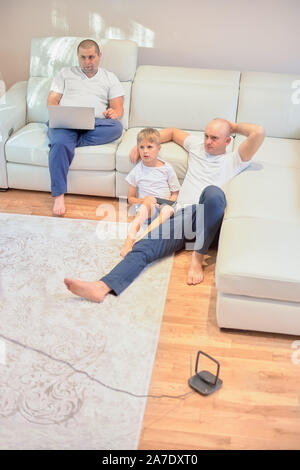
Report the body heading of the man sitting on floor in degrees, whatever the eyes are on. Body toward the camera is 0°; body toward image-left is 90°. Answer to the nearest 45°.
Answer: approximately 45°

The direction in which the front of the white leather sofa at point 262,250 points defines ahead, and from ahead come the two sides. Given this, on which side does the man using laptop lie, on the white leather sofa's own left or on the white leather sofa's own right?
on the white leather sofa's own right

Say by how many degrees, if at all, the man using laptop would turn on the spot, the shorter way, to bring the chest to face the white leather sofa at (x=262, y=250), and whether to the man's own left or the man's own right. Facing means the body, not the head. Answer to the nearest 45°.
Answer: approximately 45° to the man's own left

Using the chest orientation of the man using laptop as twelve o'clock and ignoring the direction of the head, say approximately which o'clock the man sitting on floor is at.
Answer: The man sitting on floor is roughly at 11 o'clock from the man using laptop.

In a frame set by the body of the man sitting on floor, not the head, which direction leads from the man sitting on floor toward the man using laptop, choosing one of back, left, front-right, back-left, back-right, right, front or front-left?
right

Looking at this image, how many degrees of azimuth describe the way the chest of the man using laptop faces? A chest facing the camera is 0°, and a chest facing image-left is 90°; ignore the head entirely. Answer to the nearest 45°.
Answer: approximately 0°

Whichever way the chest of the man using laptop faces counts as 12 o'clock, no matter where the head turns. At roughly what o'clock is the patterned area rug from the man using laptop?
The patterned area rug is roughly at 12 o'clock from the man using laptop.

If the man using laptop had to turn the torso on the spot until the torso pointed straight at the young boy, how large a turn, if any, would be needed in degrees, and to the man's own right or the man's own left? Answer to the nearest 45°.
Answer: approximately 45° to the man's own left
